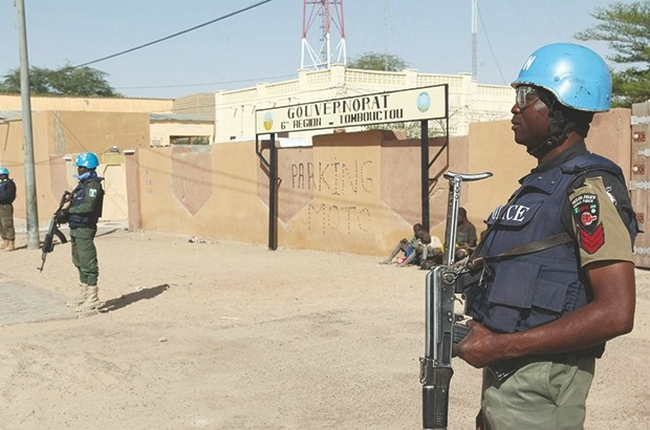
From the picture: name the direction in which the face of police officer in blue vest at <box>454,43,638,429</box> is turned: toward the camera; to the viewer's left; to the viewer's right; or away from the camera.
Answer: to the viewer's left

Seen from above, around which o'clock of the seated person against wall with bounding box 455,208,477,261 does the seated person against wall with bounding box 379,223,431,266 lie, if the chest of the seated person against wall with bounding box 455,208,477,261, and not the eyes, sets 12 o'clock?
the seated person against wall with bounding box 379,223,431,266 is roughly at 3 o'clock from the seated person against wall with bounding box 455,208,477,261.

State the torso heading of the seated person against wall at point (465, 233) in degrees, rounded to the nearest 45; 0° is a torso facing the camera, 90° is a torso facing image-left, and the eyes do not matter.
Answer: approximately 45°

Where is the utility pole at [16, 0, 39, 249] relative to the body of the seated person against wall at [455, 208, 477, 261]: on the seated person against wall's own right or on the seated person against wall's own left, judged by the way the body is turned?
on the seated person against wall's own right

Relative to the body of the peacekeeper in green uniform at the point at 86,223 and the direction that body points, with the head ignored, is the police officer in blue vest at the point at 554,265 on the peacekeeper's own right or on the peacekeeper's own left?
on the peacekeeper's own left

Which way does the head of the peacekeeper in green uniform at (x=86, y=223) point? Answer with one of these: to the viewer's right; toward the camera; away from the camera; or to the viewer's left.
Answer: to the viewer's left

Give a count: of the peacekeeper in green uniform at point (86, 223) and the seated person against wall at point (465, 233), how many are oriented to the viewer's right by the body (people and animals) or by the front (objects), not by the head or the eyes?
0

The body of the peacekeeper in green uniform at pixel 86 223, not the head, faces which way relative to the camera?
to the viewer's left

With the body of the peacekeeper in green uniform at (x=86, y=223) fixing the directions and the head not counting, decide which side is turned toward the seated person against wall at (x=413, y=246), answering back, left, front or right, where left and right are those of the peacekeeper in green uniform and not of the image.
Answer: back

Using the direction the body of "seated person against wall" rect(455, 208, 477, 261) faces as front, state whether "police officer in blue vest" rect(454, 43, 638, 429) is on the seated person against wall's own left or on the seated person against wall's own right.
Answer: on the seated person against wall's own left

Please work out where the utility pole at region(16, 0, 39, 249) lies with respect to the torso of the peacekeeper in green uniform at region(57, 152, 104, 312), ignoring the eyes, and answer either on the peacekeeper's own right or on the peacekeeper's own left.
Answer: on the peacekeeper's own right

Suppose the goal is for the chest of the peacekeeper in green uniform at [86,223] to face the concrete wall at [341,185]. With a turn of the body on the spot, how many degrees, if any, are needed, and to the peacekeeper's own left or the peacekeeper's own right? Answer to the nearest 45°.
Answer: approximately 135° to the peacekeeper's own right
